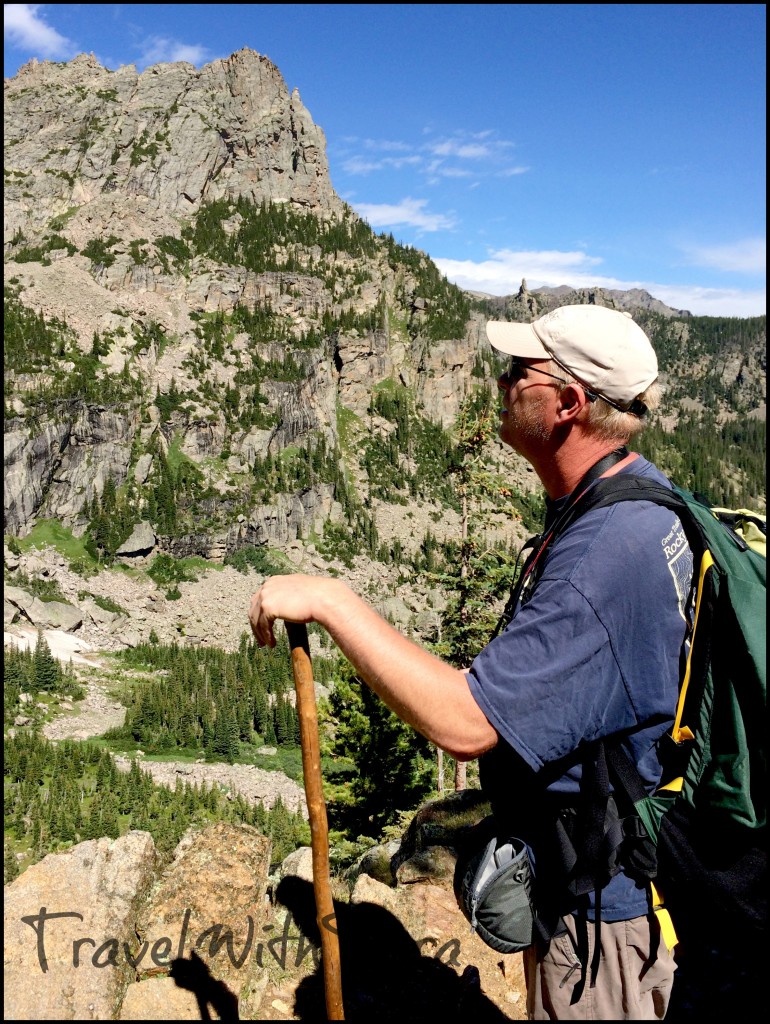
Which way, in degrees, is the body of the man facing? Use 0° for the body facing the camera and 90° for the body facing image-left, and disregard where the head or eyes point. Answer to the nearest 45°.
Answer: approximately 90°

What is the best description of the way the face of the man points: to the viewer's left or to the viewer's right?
to the viewer's left
